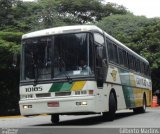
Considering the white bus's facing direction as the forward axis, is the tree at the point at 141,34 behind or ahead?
behind

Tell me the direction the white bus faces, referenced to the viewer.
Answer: facing the viewer and to the left of the viewer
